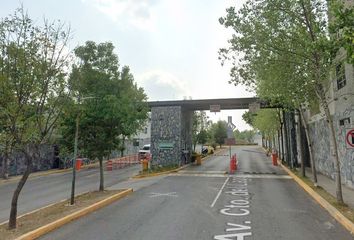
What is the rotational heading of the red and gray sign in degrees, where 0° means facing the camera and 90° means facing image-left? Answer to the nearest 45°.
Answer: approximately 0°

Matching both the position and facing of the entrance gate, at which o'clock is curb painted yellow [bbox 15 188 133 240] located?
The curb painted yellow is roughly at 12 o'clock from the entrance gate.

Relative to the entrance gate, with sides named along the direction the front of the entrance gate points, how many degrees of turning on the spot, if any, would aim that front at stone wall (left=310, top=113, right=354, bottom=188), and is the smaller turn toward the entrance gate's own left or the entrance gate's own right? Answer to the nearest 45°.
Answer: approximately 45° to the entrance gate's own left

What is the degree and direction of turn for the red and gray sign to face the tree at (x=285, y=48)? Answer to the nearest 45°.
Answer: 0° — it already faces it

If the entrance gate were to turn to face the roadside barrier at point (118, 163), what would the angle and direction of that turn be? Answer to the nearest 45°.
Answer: approximately 135° to its right
